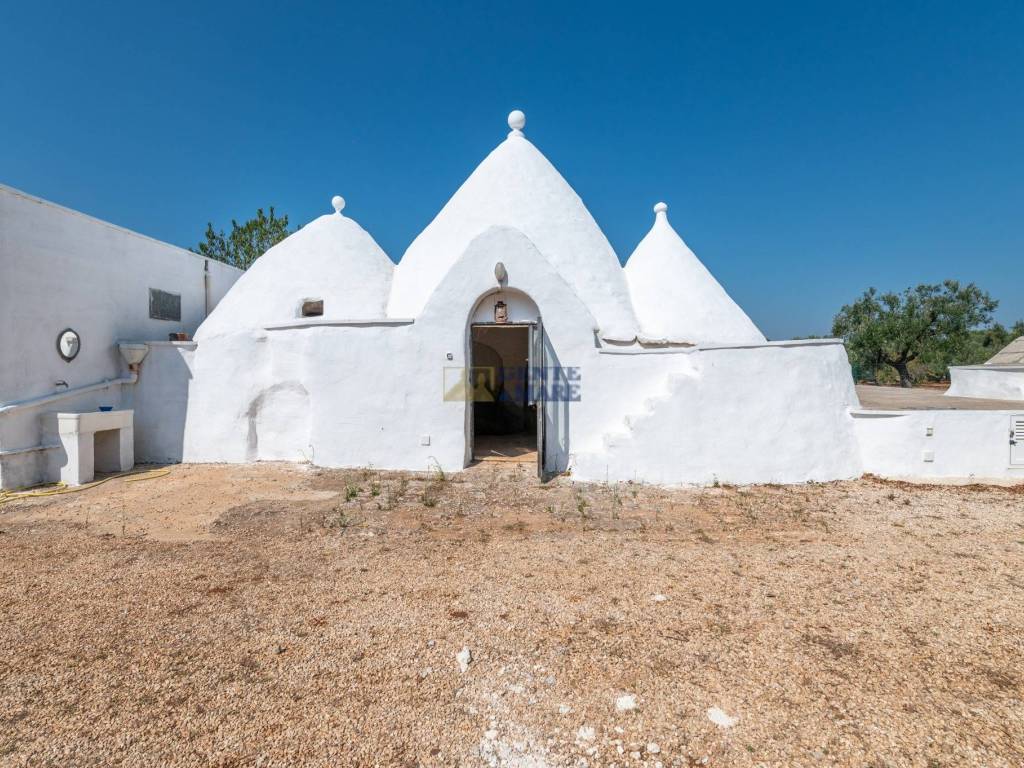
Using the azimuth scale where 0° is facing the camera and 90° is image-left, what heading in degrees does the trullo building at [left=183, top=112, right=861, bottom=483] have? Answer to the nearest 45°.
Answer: approximately 0°

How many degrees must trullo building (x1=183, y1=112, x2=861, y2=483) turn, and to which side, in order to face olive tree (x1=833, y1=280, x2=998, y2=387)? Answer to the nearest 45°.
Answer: approximately 135° to its left
